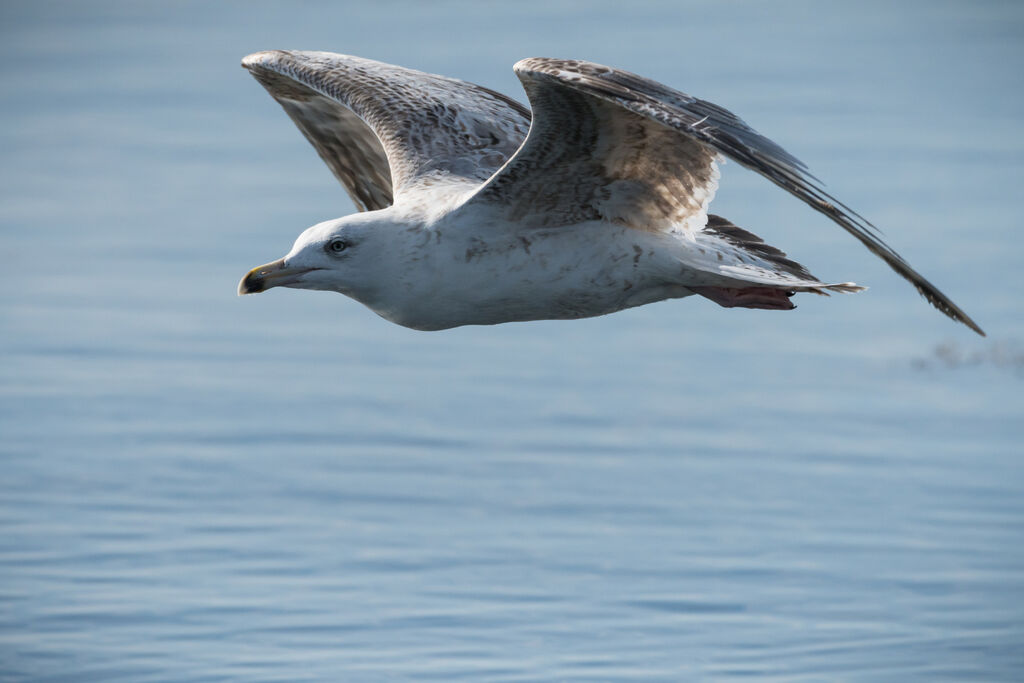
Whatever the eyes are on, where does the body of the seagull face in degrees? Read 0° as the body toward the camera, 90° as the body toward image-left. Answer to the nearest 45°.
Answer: approximately 90°
